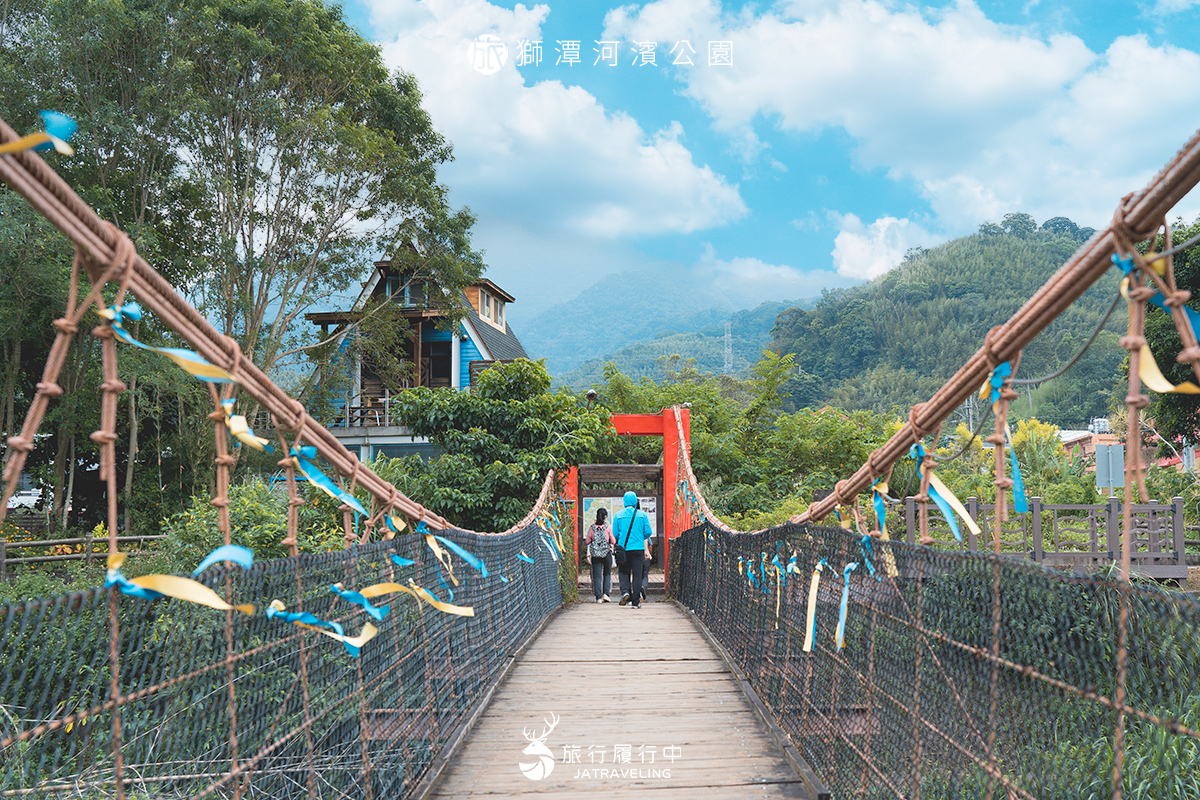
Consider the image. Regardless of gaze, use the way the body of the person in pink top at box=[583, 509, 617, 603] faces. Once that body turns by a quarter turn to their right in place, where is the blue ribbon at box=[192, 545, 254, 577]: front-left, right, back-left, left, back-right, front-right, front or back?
right

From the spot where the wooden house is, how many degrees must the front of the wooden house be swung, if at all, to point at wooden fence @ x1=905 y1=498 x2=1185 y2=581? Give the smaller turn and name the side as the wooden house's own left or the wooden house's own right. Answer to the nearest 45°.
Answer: approximately 90° to the wooden house's own left

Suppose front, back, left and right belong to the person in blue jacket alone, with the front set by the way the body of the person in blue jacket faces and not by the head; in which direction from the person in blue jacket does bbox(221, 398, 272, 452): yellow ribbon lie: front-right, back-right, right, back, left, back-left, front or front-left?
back

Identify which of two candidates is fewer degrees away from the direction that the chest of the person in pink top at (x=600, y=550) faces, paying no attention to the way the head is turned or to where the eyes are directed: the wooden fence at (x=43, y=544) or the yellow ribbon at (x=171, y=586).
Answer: the wooden fence

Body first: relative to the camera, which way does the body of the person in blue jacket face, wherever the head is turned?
away from the camera

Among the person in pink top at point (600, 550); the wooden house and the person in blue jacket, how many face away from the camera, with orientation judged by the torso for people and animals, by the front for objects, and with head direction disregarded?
2

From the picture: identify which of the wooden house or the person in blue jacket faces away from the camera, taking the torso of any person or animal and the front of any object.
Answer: the person in blue jacket

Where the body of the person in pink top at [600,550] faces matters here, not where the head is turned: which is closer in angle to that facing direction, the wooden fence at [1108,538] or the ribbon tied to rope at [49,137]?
the wooden fence

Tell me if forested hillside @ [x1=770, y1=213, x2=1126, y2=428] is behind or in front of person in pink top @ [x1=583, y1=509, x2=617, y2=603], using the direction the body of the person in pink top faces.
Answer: in front

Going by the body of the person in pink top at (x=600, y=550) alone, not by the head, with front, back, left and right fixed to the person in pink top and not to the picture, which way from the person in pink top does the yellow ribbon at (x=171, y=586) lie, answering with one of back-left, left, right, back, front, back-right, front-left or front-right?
back

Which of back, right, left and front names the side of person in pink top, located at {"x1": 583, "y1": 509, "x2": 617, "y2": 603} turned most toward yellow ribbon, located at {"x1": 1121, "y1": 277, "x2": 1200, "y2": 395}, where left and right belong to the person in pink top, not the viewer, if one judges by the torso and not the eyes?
back

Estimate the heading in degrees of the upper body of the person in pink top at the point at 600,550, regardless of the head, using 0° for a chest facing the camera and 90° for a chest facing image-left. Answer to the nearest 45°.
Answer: approximately 180°

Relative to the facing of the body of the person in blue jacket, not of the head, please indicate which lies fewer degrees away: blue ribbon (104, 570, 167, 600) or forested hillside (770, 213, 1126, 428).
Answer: the forested hillside

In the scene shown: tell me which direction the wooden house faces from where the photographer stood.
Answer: facing the viewer and to the left of the viewer

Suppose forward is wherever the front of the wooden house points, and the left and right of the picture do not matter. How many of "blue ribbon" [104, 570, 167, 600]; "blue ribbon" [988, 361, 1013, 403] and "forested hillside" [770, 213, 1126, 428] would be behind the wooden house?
1
